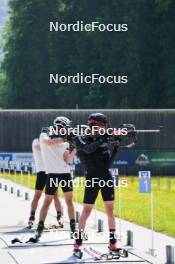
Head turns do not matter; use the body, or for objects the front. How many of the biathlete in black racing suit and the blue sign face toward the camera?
2

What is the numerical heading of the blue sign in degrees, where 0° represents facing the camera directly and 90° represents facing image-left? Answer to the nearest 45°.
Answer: approximately 0°

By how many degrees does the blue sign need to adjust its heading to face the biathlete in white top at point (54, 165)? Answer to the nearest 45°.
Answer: approximately 90° to its right

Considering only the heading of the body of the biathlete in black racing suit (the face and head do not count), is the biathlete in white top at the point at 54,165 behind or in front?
behind

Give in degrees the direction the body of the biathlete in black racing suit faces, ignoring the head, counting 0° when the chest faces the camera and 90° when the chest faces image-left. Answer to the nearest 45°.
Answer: approximately 0°
